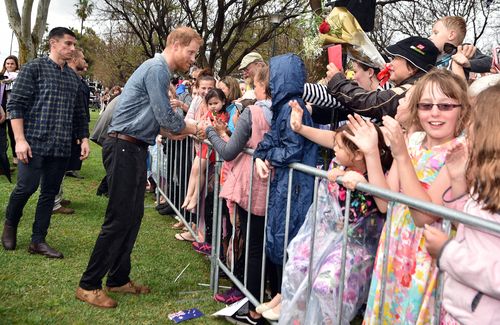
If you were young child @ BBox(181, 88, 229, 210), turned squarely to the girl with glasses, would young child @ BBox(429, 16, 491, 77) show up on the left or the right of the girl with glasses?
left

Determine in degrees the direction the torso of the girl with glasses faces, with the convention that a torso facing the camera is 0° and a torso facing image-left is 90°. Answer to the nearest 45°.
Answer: approximately 45°

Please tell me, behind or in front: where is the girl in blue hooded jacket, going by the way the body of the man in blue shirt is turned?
in front

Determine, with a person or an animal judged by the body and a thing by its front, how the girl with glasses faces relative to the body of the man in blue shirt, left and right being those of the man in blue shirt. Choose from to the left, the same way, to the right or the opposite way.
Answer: to the right

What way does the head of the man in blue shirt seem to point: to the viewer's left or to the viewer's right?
to the viewer's right

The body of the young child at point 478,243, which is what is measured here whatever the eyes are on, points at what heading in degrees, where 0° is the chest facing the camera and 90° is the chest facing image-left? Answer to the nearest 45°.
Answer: approximately 90°

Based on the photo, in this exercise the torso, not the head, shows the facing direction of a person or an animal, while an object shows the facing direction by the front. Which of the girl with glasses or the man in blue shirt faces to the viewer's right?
the man in blue shirt

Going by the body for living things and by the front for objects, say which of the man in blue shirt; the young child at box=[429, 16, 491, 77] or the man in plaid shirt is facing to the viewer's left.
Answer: the young child
